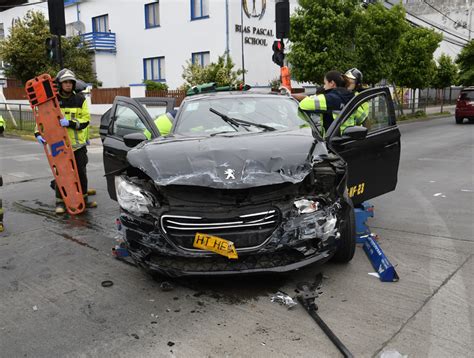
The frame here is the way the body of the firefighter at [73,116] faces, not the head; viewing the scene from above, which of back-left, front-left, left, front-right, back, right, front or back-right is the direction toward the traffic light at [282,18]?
back-left

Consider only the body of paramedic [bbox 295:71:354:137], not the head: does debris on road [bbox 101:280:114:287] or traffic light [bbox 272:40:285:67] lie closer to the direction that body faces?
the debris on road

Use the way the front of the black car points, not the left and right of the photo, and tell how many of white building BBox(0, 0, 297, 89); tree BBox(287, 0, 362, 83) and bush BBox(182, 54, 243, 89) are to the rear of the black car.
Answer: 3

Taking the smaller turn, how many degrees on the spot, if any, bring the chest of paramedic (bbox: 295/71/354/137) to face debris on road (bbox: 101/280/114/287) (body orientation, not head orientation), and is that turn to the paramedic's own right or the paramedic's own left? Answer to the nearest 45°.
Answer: approximately 45° to the paramedic's own left

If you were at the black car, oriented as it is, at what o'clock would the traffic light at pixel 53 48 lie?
The traffic light is roughly at 5 o'clock from the black car.

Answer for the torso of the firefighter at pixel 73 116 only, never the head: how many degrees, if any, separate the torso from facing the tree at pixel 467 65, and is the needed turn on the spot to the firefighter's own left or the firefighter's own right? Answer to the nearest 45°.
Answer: approximately 135° to the firefighter's own left

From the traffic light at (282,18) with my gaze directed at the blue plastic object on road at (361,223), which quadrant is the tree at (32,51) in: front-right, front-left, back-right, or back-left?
back-right

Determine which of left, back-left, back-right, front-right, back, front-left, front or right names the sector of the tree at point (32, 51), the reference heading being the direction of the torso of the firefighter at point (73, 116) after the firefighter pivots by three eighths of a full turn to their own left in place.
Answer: front-left

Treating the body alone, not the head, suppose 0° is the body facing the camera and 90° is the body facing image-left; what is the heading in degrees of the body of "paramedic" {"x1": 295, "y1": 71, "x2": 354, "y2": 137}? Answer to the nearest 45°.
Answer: approximately 90°

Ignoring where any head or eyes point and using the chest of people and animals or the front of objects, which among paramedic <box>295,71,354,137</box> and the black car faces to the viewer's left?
the paramedic

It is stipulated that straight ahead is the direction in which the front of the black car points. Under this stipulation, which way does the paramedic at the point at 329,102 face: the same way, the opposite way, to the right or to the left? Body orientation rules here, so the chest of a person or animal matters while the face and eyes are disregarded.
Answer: to the right
